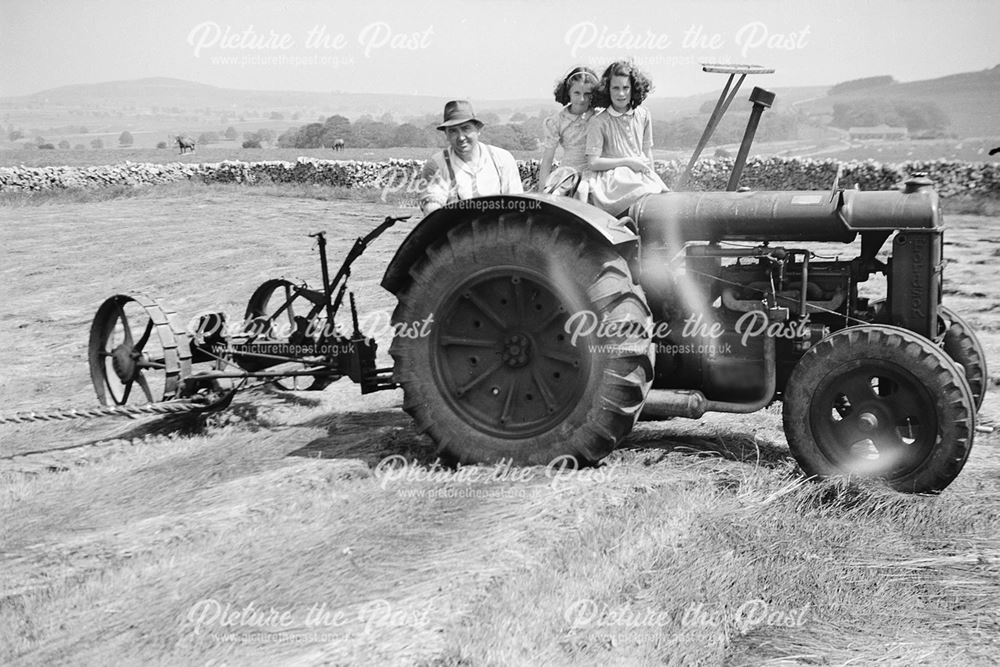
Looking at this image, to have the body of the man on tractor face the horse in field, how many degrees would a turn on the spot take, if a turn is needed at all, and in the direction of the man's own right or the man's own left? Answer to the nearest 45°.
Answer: approximately 180°

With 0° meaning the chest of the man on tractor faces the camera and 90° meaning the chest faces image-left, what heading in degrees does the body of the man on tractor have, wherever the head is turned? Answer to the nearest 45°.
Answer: approximately 0°

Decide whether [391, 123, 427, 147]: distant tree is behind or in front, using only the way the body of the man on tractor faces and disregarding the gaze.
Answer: behind

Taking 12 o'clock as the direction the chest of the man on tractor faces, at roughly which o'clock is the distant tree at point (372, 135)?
The distant tree is roughly at 6 o'clock from the man on tractor.
